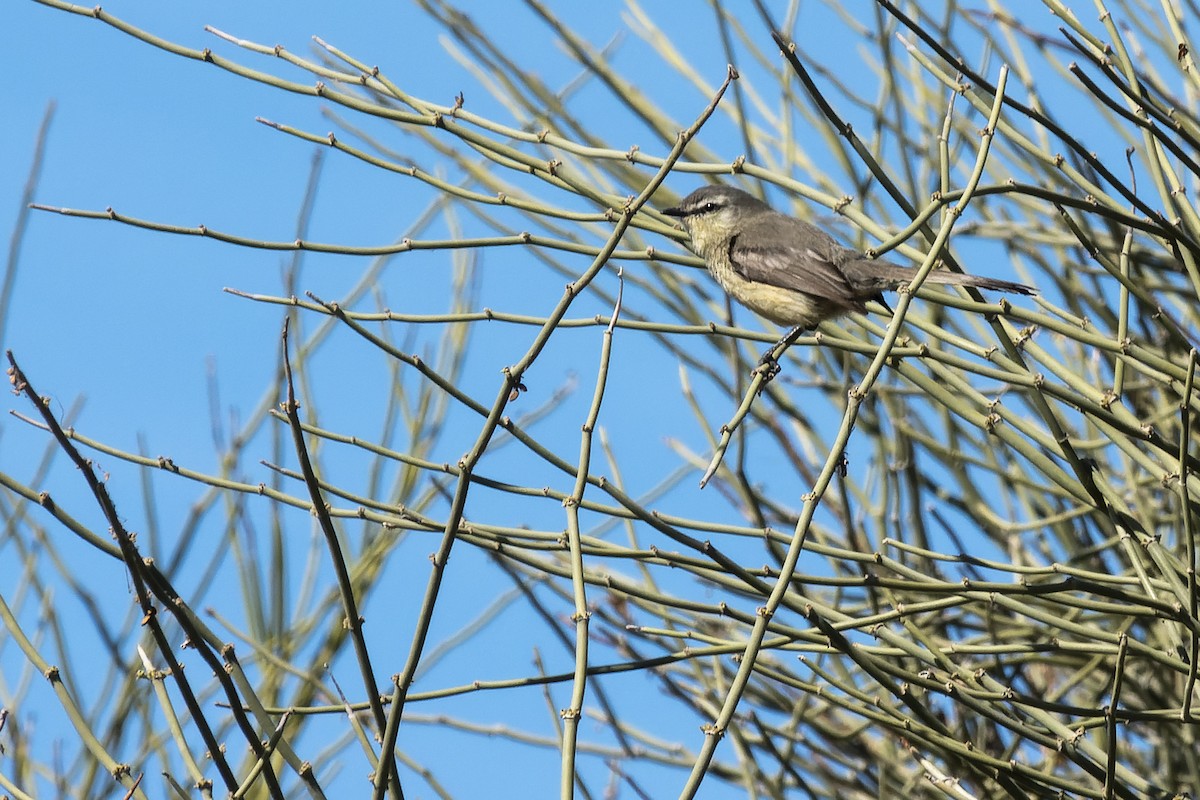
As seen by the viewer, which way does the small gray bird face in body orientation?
to the viewer's left
